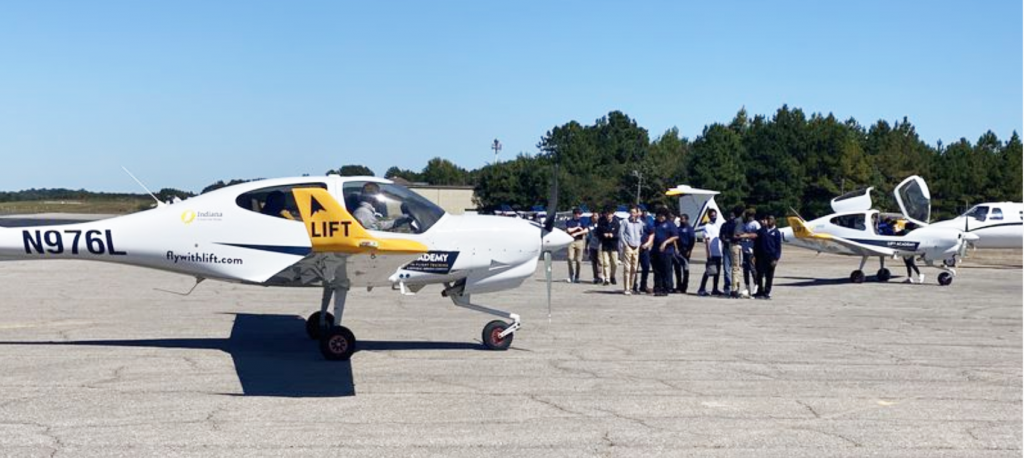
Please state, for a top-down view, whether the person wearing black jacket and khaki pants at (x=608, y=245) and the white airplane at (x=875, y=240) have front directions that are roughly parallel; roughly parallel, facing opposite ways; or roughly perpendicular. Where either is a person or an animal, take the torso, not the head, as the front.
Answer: roughly perpendicular

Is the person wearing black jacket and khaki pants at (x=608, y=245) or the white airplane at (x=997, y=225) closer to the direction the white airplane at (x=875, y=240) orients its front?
the white airplane

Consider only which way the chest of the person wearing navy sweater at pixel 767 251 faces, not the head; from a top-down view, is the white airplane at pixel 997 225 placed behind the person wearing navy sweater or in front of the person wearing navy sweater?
behind

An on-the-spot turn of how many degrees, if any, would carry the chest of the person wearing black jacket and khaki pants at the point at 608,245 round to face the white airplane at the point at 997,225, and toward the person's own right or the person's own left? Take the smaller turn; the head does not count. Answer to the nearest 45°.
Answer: approximately 135° to the person's own left

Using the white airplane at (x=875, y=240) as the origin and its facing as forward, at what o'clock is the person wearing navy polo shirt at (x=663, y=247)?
The person wearing navy polo shirt is roughly at 4 o'clock from the white airplane.

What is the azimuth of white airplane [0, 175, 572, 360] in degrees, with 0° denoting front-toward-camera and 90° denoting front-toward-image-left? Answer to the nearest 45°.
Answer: approximately 270°

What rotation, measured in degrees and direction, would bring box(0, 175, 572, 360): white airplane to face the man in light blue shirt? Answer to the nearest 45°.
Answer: approximately 45° to its left

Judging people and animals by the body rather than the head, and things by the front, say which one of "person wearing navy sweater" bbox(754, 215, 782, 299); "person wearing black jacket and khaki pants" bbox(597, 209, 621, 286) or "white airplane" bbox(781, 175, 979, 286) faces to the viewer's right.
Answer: the white airplane

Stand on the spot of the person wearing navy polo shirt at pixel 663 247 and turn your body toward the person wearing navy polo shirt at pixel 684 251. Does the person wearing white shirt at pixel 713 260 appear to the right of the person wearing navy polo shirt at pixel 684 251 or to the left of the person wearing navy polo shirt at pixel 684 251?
right

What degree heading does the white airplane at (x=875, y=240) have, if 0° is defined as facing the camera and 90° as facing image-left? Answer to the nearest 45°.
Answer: approximately 270°

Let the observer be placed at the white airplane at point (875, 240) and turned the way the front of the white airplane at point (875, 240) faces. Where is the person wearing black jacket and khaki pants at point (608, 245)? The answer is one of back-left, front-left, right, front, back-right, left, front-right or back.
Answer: back-right
